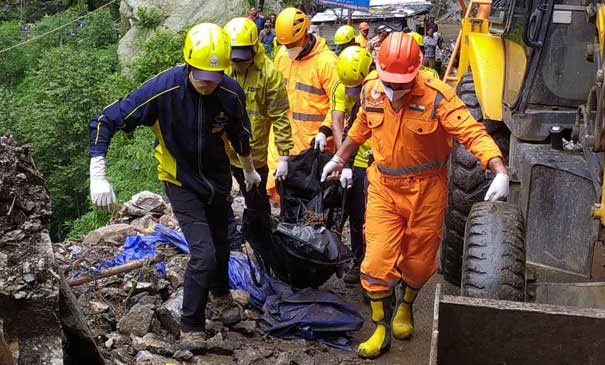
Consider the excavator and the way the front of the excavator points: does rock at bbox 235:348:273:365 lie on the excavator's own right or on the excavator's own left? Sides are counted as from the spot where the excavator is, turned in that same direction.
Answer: on the excavator's own right

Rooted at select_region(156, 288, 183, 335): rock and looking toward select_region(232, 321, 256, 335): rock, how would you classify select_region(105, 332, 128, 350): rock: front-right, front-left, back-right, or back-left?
back-right

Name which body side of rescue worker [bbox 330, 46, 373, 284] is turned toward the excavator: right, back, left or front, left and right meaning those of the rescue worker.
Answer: left

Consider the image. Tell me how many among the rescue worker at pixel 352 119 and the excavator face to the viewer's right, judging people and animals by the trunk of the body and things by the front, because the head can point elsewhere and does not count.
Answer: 0

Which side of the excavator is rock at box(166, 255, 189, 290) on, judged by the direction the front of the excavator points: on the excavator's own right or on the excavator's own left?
on the excavator's own right

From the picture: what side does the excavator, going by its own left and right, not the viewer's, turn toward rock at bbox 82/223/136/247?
right

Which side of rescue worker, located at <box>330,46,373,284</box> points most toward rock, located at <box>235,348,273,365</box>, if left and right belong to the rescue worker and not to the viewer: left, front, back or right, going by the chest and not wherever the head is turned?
front

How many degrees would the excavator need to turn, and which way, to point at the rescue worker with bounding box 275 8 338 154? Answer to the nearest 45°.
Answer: approximately 135° to its right

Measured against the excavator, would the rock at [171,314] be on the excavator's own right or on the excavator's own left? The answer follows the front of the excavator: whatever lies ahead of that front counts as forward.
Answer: on the excavator's own right

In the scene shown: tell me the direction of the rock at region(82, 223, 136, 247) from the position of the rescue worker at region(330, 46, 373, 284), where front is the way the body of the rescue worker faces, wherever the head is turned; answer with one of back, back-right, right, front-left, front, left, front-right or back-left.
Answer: front-right

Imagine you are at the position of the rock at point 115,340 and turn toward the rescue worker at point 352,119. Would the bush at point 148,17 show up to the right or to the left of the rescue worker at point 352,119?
left

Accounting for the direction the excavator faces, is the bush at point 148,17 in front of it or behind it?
behind

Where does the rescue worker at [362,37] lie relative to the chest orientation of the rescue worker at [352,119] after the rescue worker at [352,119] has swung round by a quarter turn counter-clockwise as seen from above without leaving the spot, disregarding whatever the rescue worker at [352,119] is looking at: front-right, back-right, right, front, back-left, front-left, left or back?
back-left

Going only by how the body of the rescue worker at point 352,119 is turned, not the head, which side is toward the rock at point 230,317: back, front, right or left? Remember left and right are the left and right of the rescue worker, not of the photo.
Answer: front

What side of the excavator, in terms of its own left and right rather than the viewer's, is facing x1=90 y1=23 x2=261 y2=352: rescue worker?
right
